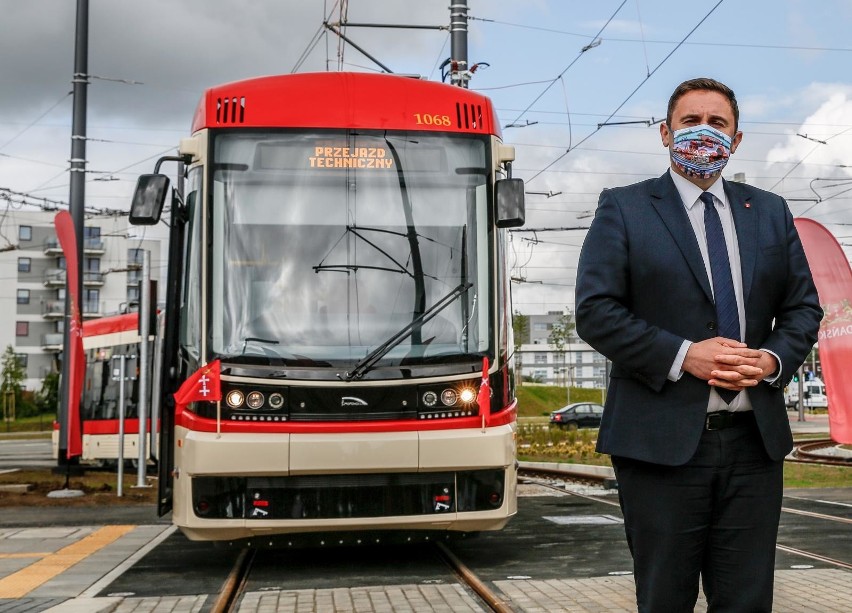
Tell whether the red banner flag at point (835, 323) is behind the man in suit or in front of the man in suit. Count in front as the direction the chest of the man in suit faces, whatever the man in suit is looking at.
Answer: behind

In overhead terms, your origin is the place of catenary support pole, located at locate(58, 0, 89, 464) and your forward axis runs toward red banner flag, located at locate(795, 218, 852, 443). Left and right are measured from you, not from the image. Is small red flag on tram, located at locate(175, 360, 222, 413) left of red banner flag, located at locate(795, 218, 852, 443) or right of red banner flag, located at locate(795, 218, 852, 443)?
right

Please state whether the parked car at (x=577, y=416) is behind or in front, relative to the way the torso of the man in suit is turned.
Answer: behind

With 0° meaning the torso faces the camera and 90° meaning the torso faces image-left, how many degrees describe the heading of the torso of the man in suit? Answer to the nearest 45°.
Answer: approximately 0°

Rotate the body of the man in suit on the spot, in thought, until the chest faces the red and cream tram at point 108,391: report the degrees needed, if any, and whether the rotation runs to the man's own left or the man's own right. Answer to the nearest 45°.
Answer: approximately 135° to the man's own right

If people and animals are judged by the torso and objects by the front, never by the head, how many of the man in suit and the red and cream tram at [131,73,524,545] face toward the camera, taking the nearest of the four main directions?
2

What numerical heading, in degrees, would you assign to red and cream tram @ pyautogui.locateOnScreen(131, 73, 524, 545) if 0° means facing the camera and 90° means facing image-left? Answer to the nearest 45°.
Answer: approximately 0°

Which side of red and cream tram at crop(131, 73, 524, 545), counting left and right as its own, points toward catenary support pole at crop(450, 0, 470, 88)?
back

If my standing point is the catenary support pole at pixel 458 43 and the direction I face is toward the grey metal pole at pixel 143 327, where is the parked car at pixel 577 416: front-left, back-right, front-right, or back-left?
back-right
